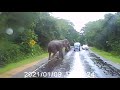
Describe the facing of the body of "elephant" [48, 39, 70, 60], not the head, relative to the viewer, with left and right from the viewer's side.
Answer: facing to the right of the viewer
